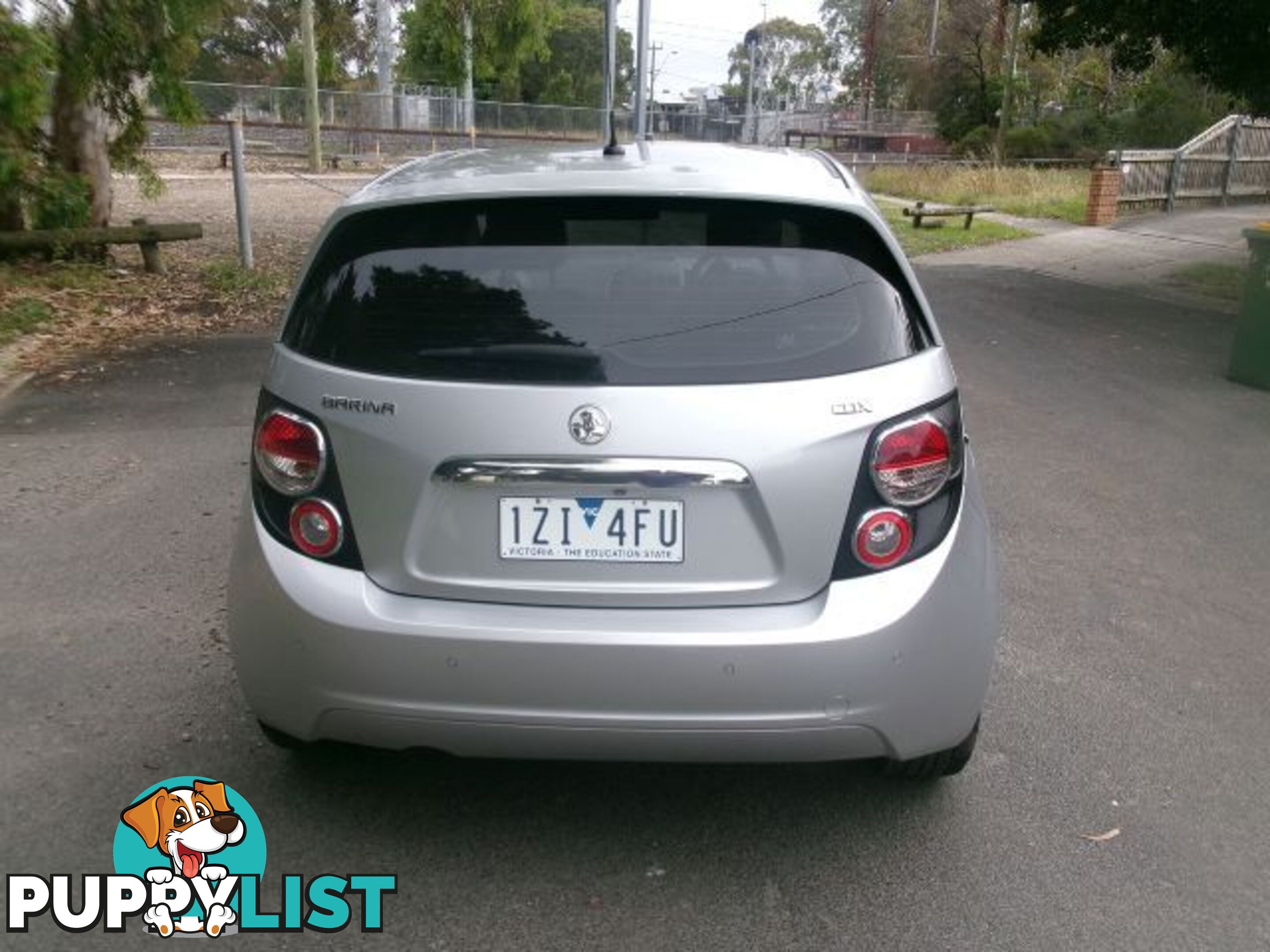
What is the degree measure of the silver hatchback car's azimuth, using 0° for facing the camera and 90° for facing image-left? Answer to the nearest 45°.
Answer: approximately 180°

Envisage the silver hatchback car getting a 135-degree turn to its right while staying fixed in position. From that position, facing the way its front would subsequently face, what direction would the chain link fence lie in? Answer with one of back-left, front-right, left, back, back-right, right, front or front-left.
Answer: back-left

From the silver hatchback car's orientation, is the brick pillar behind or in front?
in front

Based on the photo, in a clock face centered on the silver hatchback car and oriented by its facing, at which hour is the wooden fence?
The wooden fence is roughly at 1 o'clock from the silver hatchback car.

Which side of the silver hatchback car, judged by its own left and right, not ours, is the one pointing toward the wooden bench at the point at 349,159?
front

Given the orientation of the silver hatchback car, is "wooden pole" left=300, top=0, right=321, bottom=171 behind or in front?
in front

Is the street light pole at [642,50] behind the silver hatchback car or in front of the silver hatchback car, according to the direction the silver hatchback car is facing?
in front
